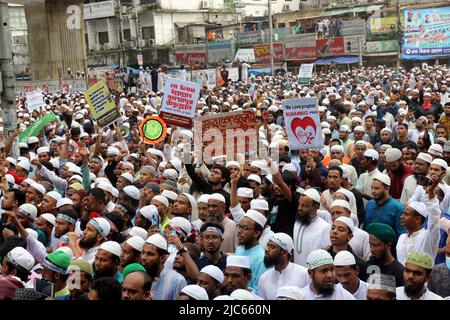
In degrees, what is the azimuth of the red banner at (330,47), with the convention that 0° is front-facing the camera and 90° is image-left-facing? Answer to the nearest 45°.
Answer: approximately 0°

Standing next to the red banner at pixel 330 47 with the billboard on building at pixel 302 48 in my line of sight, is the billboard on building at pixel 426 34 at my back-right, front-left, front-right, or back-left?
back-left

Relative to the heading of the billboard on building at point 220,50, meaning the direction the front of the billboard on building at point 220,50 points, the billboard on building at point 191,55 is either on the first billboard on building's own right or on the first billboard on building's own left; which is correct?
on the first billboard on building's own right

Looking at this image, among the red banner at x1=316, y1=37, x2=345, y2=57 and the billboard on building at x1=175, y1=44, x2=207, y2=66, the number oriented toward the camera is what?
2

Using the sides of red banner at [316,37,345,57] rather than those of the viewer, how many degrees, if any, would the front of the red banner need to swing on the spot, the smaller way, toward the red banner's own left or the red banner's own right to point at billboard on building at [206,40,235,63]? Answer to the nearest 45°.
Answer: approximately 90° to the red banner's own right

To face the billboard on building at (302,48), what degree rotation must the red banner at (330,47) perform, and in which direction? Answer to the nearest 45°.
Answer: approximately 90° to its right

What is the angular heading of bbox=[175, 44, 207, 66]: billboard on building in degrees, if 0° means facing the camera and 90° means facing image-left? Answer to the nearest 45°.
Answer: approximately 0°

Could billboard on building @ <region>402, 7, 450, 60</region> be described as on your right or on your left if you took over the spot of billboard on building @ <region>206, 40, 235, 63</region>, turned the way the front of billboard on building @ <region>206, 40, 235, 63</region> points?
on your left

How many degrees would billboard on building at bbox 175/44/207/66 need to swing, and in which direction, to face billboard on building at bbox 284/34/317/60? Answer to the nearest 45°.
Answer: approximately 45° to its left

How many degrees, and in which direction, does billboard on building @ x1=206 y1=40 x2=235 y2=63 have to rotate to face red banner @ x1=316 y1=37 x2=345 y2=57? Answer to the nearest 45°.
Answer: approximately 45° to its left

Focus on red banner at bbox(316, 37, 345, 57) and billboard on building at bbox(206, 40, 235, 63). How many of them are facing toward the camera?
2
